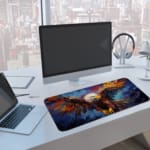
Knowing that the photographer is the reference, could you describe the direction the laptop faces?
facing the viewer and to the right of the viewer

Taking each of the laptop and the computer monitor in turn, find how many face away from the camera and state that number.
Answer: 0

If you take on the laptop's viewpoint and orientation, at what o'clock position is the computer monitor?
The computer monitor is roughly at 9 o'clock from the laptop.
